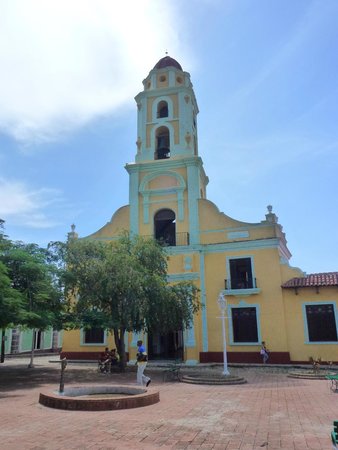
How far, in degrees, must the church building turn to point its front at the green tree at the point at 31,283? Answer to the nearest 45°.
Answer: approximately 45° to its right

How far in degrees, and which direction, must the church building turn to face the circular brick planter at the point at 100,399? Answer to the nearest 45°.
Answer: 0° — it already faces it

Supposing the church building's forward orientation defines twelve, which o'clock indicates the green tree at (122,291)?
The green tree is roughly at 1 o'clock from the church building.

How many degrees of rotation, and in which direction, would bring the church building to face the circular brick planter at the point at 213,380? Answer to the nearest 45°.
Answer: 0° — it already faces it

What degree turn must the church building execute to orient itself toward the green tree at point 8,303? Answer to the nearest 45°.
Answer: approximately 45° to its right

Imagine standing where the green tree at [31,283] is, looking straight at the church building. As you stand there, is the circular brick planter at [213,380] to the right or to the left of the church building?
right

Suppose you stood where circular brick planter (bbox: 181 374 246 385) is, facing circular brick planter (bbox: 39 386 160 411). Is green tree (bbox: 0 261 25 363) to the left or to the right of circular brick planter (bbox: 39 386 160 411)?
right

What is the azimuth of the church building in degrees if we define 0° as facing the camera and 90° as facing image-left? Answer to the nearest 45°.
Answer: approximately 0°
